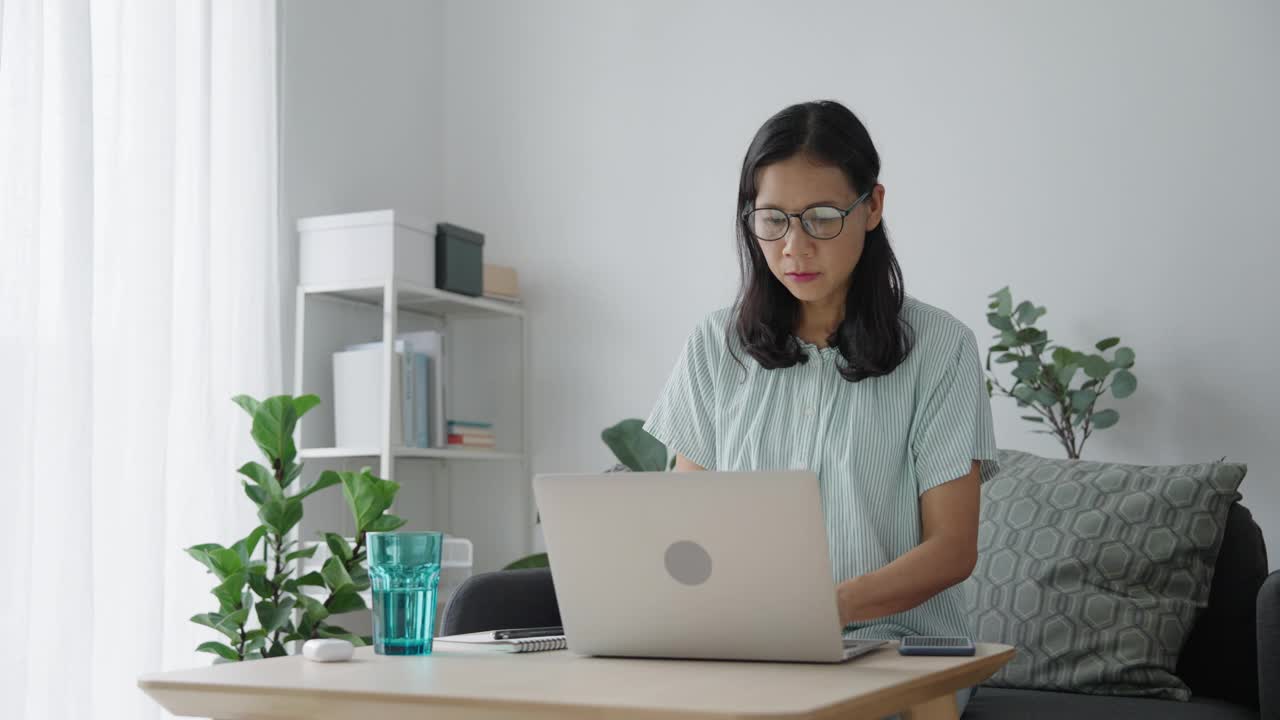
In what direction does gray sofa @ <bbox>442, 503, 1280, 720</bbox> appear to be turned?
toward the camera

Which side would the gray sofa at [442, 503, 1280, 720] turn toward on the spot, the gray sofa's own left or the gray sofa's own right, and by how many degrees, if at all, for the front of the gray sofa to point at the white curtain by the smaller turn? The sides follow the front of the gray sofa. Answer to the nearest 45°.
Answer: approximately 90° to the gray sofa's own right

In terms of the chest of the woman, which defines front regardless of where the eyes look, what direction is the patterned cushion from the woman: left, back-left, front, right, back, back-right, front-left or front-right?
back-left

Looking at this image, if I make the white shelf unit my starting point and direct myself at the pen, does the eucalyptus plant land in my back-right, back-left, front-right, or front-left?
front-left

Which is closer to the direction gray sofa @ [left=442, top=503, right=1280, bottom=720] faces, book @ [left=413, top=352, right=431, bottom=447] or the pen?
the pen

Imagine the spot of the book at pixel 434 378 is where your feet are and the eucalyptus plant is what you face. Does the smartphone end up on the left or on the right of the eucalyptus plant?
right

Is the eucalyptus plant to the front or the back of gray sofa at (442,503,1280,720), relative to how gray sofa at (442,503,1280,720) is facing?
to the back

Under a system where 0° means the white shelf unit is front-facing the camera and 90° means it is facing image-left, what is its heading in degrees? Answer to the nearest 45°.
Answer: approximately 315°

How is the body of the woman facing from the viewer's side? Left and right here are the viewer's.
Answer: facing the viewer
